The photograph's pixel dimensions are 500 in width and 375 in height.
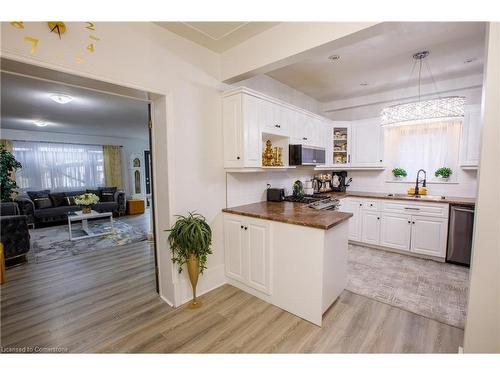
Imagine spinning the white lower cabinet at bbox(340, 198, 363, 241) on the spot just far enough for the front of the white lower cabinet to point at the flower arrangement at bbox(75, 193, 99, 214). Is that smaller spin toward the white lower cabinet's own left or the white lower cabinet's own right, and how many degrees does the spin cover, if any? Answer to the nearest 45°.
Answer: approximately 90° to the white lower cabinet's own right

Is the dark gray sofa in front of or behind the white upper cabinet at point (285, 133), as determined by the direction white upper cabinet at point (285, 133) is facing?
behind

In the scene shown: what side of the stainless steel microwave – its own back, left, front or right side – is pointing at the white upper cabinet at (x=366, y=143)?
left

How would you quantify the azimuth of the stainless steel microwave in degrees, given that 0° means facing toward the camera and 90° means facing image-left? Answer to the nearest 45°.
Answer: approximately 315°

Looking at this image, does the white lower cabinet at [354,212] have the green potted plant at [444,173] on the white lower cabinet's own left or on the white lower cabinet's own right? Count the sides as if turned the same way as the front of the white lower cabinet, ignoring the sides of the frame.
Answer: on the white lower cabinet's own left

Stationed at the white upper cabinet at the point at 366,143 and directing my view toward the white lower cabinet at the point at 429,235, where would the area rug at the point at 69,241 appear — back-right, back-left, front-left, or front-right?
back-right
